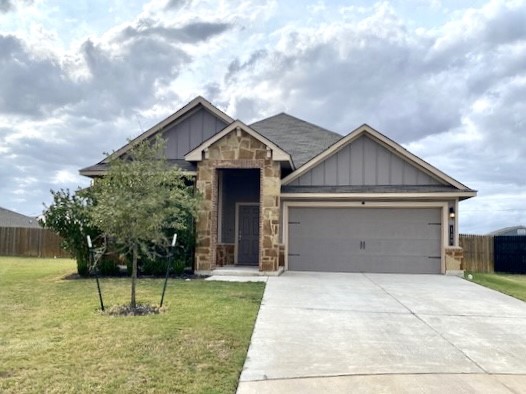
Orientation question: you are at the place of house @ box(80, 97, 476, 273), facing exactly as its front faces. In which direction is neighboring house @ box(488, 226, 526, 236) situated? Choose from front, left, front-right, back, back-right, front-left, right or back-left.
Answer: back-left

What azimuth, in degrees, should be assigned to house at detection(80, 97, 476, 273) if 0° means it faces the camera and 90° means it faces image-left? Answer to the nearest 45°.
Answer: approximately 0°

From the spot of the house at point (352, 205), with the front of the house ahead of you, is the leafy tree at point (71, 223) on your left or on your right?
on your right

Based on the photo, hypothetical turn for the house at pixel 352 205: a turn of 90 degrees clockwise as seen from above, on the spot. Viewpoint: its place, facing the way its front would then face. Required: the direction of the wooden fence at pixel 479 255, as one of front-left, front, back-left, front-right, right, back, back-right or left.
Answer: back-right

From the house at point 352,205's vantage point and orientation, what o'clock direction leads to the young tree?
The young tree is roughly at 1 o'clock from the house.
